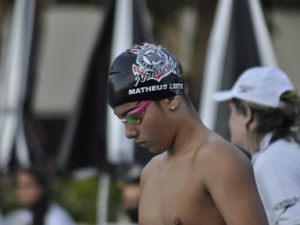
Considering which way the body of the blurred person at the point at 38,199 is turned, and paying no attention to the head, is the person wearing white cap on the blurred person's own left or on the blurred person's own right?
on the blurred person's own left

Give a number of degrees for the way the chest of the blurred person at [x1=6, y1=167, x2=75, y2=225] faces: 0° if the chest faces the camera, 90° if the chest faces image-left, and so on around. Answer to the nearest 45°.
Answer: approximately 45°

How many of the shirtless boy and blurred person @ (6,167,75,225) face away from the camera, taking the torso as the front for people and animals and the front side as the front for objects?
0

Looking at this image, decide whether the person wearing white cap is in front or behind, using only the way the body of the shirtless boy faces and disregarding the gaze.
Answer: behind

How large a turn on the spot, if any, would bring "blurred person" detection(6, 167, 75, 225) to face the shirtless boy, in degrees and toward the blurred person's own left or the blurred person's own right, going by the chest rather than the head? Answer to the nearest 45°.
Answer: approximately 45° to the blurred person's own left

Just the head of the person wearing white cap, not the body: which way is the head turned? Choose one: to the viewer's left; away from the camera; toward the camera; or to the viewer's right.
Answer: to the viewer's left

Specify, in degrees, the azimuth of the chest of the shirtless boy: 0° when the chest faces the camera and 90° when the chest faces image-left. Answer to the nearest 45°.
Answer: approximately 45°

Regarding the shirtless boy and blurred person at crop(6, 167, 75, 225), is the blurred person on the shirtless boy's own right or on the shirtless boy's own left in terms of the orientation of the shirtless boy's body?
on the shirtless boy's own right
